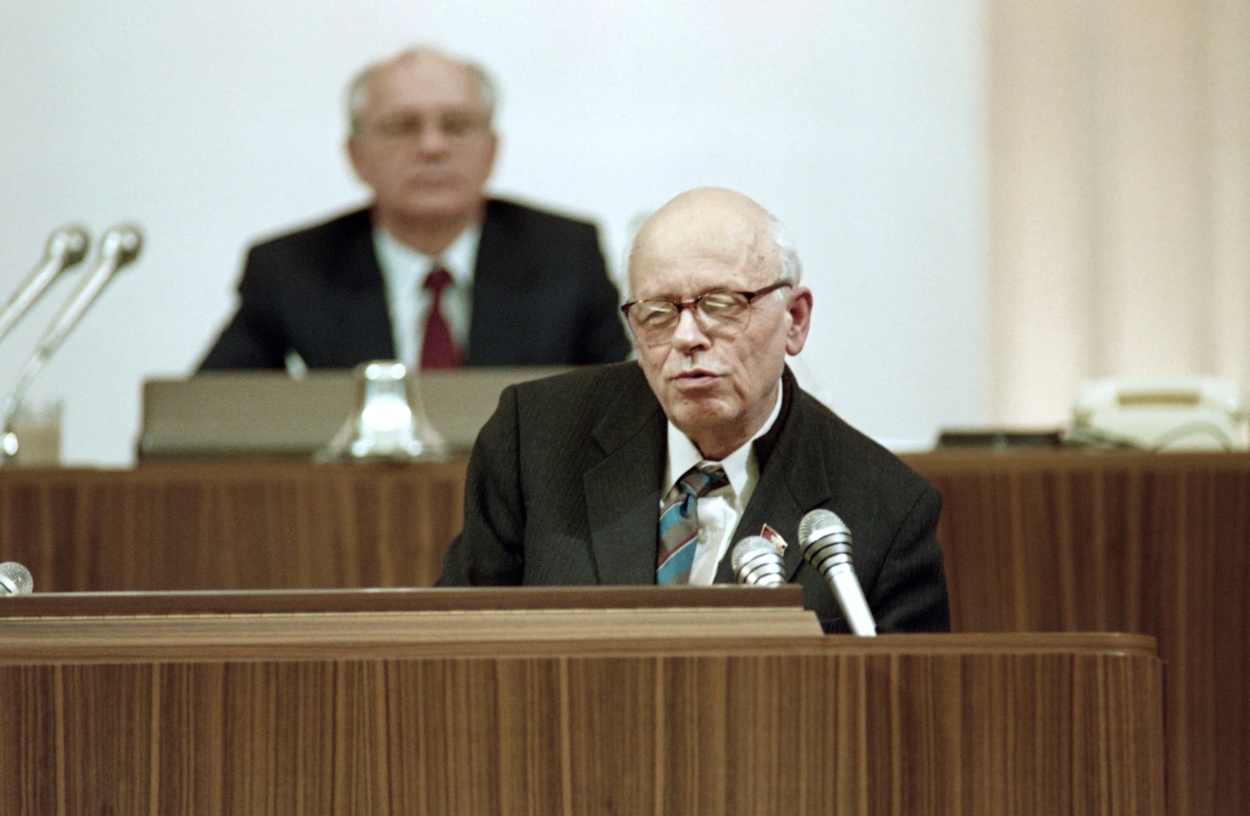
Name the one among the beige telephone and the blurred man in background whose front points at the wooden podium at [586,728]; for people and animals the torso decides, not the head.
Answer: the blurred man in background

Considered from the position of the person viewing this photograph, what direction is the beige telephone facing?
facing away from the viewer

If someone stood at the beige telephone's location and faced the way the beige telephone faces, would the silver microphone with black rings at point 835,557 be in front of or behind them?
behind

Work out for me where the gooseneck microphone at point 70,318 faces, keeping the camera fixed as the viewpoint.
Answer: facing to the right of the viewer

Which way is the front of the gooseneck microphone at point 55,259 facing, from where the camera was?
facing to the right of the viewer

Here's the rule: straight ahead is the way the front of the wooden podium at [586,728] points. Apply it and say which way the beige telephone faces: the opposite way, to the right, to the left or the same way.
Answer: the opposite way

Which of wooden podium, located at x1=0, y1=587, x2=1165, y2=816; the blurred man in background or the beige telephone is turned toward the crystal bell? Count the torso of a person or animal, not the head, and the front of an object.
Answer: the blurred man in background

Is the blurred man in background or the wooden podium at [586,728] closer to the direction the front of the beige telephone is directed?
the blurred man in background

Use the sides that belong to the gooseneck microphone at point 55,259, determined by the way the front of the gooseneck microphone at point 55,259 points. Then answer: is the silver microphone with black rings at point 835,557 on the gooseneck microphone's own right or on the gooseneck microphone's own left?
on the gooseneck microphone's own right

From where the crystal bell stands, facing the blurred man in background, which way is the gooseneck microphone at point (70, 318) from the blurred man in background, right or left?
left
